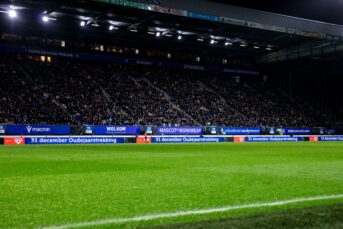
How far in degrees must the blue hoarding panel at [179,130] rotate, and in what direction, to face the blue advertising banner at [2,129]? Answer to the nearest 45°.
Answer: approximately 45° to its right

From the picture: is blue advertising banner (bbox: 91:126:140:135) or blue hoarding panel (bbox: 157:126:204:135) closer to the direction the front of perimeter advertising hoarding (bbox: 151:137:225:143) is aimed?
the blue advertising banner

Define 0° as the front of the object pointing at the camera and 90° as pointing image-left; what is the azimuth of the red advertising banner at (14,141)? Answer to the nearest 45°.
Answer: approximately 0°

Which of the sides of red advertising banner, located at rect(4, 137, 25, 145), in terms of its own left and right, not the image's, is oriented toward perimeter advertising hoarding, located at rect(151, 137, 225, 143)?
left

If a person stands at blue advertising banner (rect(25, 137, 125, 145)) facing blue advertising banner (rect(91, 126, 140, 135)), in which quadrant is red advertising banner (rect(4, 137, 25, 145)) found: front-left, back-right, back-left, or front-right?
back-left

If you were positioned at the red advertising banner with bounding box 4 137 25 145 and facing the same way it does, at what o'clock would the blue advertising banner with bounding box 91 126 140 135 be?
The blue advertising banner is roughly at 8 o'clock from the red advertising banner.

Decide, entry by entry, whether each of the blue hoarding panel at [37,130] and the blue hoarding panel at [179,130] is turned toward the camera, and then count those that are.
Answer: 2

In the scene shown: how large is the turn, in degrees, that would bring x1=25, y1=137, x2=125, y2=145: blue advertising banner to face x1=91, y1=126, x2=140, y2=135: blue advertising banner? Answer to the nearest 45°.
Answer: approximately 135° to its left
